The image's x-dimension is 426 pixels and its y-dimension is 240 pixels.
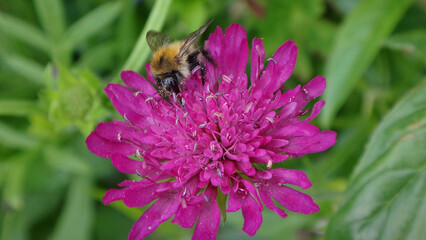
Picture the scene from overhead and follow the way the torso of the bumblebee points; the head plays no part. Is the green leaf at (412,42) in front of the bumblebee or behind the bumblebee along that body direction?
behind

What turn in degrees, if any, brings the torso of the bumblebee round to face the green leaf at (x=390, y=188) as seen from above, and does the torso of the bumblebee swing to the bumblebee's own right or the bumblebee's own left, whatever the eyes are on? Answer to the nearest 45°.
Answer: approximately 135° to the bumblebee's own left

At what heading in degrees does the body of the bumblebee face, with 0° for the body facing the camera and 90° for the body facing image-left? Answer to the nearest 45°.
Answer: approximately 45°

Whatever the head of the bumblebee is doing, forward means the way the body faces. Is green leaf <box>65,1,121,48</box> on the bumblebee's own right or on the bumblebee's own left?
on the bumblebee's own right

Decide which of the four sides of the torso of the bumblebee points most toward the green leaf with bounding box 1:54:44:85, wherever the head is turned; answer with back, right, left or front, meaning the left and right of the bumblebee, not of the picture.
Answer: right

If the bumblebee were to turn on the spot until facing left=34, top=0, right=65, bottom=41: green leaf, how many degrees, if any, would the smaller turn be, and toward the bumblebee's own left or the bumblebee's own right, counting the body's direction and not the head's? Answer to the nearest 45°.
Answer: approximately 90° to the bumblebee's own right

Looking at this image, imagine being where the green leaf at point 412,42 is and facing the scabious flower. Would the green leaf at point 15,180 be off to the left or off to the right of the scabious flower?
right
